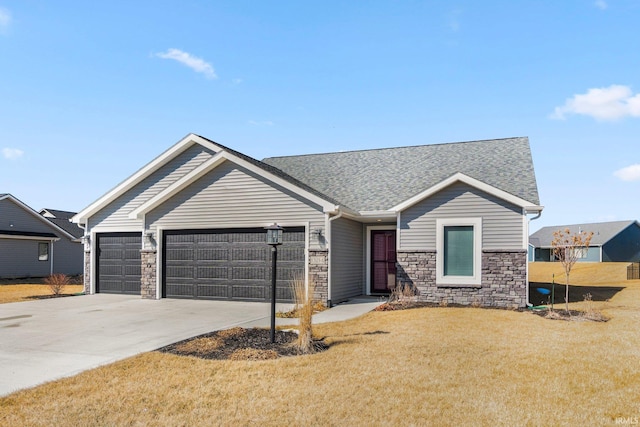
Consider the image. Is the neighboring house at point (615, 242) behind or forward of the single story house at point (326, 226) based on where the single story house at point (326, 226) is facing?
behind

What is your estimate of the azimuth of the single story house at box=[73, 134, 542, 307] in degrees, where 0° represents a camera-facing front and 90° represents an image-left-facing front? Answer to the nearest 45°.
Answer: approximately 0°

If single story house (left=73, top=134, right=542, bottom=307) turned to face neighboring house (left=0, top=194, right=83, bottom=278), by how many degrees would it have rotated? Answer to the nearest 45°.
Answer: approximately 135° to its right
